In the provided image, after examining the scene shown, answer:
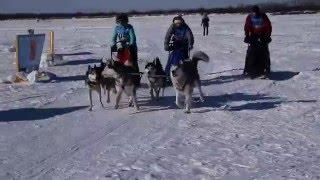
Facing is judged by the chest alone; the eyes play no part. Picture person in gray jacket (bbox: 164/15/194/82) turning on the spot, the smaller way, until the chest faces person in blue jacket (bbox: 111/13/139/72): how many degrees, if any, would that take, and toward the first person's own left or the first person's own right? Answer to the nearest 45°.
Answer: approximately 90° to the first person's own right

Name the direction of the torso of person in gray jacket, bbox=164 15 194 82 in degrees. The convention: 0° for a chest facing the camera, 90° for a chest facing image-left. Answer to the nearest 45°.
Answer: approximately 0°

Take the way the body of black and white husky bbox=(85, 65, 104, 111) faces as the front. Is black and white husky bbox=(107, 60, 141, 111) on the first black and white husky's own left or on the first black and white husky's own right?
on the first black and white husky's own left

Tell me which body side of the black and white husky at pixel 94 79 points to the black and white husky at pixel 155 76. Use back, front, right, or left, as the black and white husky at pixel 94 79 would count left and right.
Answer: left

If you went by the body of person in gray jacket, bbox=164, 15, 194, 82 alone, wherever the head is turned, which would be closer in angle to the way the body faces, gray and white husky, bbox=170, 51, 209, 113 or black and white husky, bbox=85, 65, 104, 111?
the gray and white husky

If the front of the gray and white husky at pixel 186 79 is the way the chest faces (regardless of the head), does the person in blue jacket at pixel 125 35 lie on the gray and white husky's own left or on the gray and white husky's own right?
on the gray and white husky's own right

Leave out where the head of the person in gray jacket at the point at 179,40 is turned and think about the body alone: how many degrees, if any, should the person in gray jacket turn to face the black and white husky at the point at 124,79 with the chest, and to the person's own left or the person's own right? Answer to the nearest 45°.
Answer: approximately 45° to the person's own right

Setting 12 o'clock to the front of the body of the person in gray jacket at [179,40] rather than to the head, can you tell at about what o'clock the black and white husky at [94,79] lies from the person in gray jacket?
The black and white husky is roughly at 2 o'clock from the person in gray jacket.
